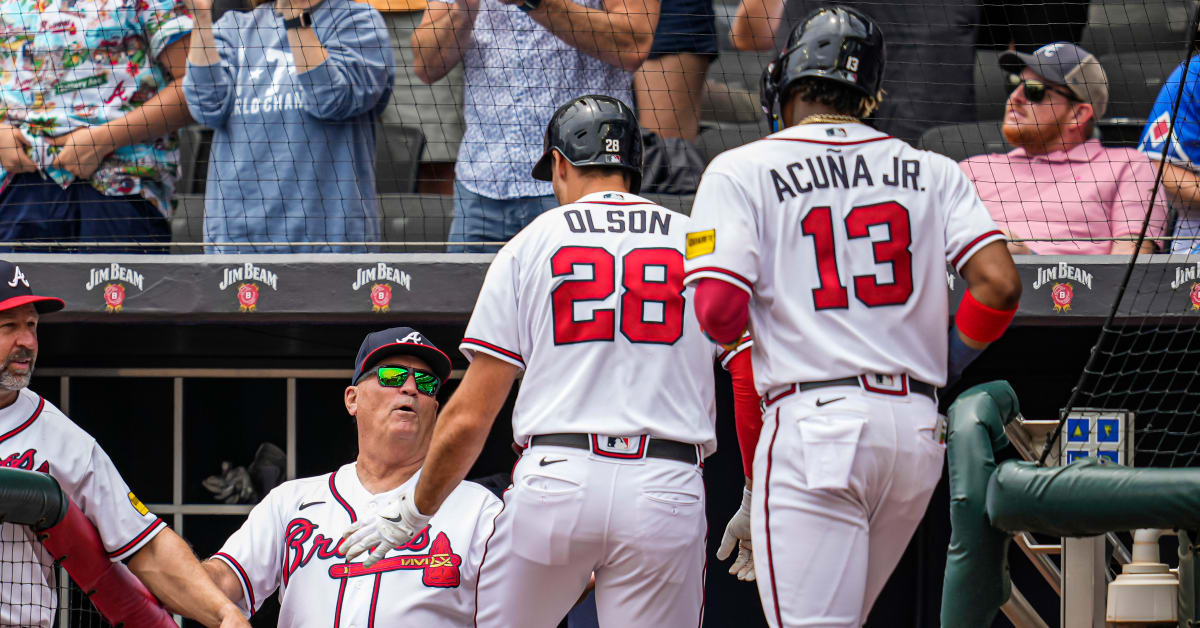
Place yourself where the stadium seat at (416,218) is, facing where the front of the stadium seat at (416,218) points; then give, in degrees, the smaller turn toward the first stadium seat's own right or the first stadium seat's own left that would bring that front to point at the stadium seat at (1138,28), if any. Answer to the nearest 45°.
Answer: approximately 90° to the first stadium seat's own left

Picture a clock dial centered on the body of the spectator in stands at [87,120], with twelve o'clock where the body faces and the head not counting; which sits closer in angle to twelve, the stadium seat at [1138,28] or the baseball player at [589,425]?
the baseball player

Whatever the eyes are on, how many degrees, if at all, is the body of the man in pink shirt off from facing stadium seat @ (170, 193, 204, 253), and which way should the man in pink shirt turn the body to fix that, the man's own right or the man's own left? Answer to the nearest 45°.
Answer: approximately 45° to the man's own right

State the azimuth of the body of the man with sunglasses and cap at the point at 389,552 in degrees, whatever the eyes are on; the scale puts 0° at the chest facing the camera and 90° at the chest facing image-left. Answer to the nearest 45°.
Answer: approximately 0°

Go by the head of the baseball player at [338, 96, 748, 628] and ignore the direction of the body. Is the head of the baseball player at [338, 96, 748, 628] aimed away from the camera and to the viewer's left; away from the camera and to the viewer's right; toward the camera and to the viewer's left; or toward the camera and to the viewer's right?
away from the camera and to the viewer's left

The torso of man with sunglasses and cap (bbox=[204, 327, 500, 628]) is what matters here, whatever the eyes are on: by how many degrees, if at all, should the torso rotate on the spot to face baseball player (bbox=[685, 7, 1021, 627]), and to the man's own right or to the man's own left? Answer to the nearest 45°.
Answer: approximately 45° to the man's own left

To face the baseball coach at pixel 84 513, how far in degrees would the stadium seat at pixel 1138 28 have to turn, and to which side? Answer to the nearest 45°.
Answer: approximately 45° to its right

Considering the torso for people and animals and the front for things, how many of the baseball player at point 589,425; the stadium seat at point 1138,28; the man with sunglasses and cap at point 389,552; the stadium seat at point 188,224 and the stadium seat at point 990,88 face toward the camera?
4

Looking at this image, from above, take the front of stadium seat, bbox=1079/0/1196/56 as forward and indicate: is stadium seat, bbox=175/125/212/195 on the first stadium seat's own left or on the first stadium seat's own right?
on the first stadium seat's own right

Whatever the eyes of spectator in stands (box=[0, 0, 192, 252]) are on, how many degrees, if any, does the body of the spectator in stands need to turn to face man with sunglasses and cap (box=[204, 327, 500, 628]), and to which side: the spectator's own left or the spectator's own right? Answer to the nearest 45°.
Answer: approximately 45° to the spectator's own left

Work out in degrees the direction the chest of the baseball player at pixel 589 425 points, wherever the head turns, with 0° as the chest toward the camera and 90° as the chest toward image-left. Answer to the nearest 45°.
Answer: approximately 180°

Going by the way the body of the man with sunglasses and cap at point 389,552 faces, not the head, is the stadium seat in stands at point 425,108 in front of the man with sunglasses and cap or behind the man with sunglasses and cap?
behind
